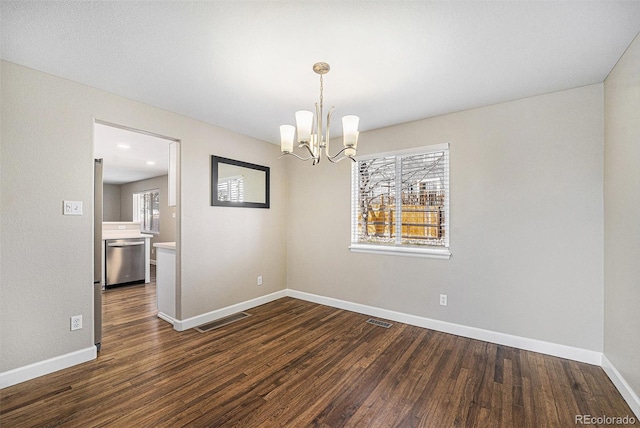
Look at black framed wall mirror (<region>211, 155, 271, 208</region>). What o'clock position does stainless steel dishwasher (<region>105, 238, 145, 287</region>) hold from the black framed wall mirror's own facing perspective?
The stainless steel dishwasher is roughly at 6 o'clock from the black framed wall mirror.

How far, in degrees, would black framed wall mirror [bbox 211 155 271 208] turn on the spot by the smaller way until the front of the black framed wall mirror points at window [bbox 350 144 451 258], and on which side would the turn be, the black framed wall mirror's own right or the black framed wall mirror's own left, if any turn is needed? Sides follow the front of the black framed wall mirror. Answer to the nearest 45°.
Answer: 0° — it already faces it

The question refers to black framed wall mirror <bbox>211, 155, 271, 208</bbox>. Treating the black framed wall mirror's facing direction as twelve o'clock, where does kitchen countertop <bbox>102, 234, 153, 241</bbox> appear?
The kitchen countertop is roughly at 6 o'clock from the black framed wall mirror.

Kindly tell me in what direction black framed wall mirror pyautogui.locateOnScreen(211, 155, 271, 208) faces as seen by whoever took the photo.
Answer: facing the viewer and to the right of the viewer

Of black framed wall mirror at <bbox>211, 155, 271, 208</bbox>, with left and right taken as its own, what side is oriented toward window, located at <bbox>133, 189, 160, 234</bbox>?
back

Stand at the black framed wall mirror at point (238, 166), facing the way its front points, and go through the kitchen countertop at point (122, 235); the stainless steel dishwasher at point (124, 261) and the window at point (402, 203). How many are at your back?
2
